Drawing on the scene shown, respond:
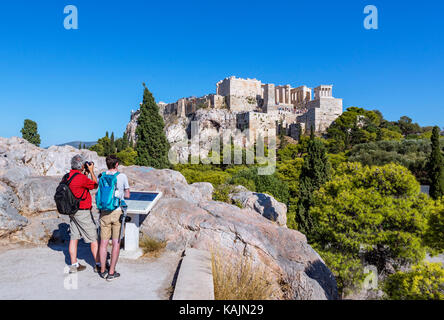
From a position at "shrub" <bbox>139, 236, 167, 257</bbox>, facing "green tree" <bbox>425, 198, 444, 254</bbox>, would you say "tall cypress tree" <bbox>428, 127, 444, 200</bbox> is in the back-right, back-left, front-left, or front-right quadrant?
front-left

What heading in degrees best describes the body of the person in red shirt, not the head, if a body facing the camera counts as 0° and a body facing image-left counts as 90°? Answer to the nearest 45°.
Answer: approximately 225°

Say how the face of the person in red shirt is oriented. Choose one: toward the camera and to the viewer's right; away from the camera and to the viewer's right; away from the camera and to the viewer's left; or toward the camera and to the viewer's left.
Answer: away from the camera and to the viewer's right

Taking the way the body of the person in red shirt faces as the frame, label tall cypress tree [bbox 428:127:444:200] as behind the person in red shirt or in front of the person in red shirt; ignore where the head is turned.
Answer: in front

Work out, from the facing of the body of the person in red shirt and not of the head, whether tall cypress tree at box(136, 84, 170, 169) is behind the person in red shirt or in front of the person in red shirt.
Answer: in front

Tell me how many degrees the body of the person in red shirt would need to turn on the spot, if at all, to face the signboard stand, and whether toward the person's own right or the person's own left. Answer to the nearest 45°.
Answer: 0° — they already face it

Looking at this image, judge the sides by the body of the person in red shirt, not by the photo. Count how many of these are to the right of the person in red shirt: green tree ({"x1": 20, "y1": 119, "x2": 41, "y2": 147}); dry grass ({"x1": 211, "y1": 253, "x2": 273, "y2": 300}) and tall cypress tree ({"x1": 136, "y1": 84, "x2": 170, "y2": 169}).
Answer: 1

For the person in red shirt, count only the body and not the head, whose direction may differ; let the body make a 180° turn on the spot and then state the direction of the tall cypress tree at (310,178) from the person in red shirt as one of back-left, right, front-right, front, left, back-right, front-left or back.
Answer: back

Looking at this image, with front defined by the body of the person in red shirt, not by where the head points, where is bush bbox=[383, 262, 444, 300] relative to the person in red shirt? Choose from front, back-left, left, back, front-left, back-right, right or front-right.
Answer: front-right

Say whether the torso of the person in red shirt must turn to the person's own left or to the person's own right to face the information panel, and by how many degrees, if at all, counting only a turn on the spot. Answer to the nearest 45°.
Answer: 0° — they already face it

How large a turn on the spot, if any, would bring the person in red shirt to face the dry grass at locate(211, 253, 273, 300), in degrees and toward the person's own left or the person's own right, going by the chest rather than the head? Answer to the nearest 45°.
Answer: approximately 90° to the person's own right

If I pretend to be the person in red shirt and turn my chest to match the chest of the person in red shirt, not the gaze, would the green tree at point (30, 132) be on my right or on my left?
on my left

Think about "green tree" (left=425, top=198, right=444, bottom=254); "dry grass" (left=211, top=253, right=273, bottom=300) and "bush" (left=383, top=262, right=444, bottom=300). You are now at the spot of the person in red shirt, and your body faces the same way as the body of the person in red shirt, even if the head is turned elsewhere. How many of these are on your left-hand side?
0

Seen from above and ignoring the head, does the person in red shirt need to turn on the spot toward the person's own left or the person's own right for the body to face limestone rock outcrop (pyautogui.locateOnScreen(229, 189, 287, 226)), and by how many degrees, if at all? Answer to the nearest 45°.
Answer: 0° — they already face it
